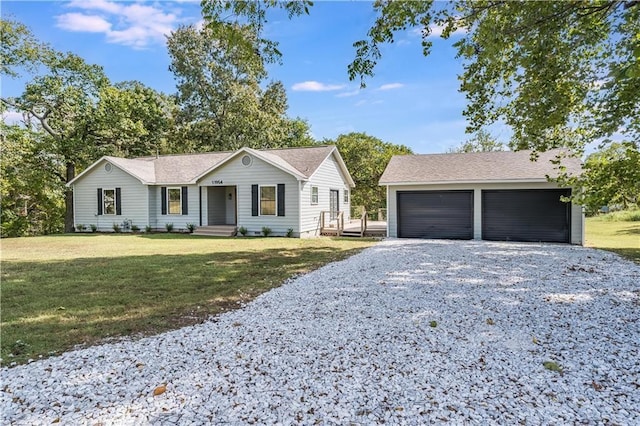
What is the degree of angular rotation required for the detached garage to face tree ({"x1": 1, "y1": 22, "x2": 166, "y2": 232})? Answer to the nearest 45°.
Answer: approximately 90° to its right

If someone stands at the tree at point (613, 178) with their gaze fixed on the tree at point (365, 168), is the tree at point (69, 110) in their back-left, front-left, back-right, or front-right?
front-left

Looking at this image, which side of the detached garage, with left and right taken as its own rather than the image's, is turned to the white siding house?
right

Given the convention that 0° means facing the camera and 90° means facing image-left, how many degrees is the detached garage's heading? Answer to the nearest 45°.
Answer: approximately 0°

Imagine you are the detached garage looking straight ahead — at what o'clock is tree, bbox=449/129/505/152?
The tree is roughly at 6 o'clock from the detached garage.

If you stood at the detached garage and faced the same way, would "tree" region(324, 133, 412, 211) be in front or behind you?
behind

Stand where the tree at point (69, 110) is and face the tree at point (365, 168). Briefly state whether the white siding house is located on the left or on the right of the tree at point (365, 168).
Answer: right

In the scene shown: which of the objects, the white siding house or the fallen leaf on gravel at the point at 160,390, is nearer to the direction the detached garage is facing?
the fallen leaf on gravel

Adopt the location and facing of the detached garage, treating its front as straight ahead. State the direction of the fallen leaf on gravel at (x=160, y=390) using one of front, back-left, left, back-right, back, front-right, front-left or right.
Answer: front

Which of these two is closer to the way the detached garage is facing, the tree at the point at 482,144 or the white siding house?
the white siding house
